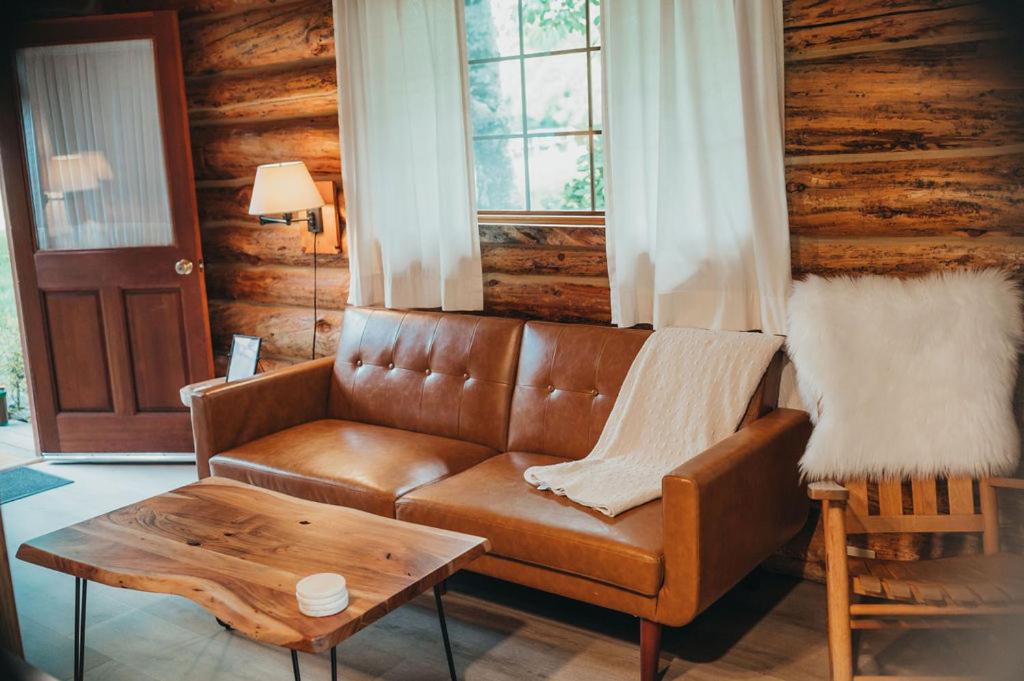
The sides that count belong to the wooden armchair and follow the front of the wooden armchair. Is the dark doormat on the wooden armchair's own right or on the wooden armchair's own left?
on the wooden armchair's own right

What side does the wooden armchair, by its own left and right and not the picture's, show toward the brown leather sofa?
right

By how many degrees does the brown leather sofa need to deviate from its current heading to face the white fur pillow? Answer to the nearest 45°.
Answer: approximately 90° to its left

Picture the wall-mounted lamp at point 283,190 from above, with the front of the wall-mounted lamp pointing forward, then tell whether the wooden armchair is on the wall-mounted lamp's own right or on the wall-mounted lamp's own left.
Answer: on the wall-mounted lamp's own left

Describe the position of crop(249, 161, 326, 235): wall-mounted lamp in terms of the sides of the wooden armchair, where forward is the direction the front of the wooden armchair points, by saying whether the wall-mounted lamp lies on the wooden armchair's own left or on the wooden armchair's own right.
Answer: on the wooden armchair's own right

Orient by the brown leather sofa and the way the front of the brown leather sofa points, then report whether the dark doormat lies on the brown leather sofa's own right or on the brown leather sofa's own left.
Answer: on the brown leather sofa's own right

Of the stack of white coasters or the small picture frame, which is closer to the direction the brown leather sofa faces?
the stack of white coasters

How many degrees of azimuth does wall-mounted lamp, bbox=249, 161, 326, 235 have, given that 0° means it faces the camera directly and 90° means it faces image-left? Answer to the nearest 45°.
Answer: approximately 45°

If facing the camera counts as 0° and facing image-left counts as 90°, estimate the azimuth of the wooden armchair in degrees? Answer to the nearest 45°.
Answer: approximately 0°
